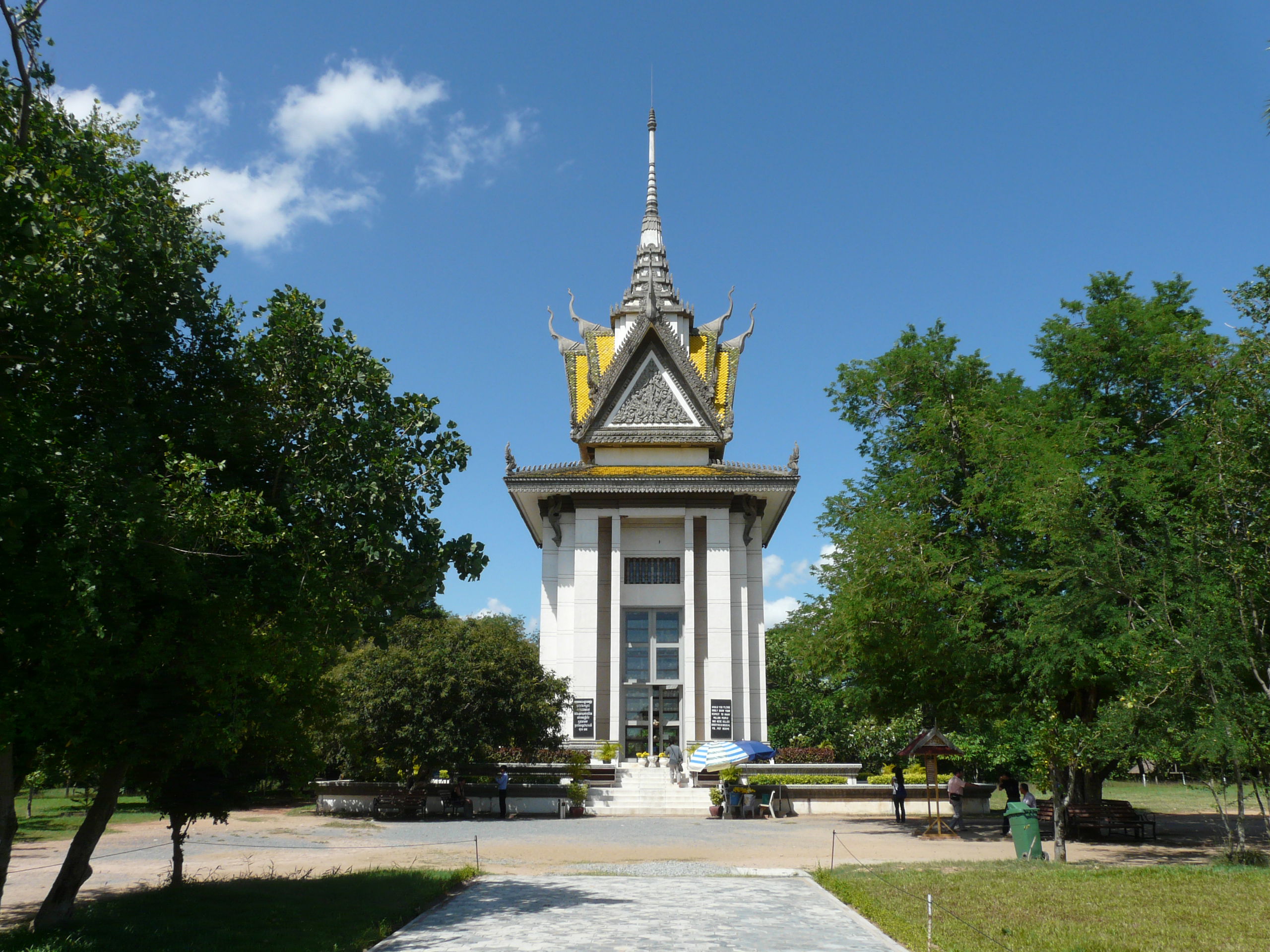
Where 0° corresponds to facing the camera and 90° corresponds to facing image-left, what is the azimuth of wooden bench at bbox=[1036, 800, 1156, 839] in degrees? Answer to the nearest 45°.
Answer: approximately 0°

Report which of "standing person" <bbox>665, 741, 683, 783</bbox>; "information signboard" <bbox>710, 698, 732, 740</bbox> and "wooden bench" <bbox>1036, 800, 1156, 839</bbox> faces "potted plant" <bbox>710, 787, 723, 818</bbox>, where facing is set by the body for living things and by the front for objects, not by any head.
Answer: the information signboard

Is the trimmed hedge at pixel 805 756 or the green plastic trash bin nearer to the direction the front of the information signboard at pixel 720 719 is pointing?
the green plastic trash bin

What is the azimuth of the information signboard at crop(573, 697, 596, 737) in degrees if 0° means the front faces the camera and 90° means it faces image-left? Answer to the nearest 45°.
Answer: approximately 0°

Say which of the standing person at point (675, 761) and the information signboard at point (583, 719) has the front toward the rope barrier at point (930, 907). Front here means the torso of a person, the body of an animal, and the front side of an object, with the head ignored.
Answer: the information signboard

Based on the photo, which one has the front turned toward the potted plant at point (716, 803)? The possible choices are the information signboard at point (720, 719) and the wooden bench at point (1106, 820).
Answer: the information signboard

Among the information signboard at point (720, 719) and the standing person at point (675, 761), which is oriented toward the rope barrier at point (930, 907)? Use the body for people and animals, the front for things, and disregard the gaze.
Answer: the information signboard
